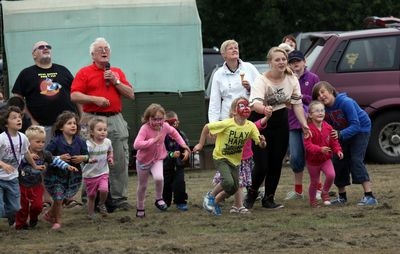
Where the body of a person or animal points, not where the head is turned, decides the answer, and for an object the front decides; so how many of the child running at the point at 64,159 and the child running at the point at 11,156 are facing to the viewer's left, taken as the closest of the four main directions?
0

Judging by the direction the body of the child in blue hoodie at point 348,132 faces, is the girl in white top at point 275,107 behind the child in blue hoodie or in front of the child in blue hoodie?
in front

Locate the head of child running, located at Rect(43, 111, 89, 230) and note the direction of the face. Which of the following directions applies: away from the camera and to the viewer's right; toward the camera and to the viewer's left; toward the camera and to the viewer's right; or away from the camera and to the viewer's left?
toward the camera and to the viewer's right

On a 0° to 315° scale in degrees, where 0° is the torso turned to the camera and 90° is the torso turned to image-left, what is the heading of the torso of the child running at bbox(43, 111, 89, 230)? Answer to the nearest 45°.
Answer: approximately 315°

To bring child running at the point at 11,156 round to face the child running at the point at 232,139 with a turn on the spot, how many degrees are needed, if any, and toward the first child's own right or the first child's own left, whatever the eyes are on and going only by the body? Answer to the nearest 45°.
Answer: approximately 45° to the first child's own left

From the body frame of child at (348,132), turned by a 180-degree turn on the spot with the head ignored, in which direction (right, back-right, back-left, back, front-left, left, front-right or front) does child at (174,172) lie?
back-left

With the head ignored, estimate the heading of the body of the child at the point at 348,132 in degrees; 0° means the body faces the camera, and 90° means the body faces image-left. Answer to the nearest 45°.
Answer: approximately 45°

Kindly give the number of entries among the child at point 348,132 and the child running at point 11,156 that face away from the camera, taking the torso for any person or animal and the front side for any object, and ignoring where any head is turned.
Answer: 0
